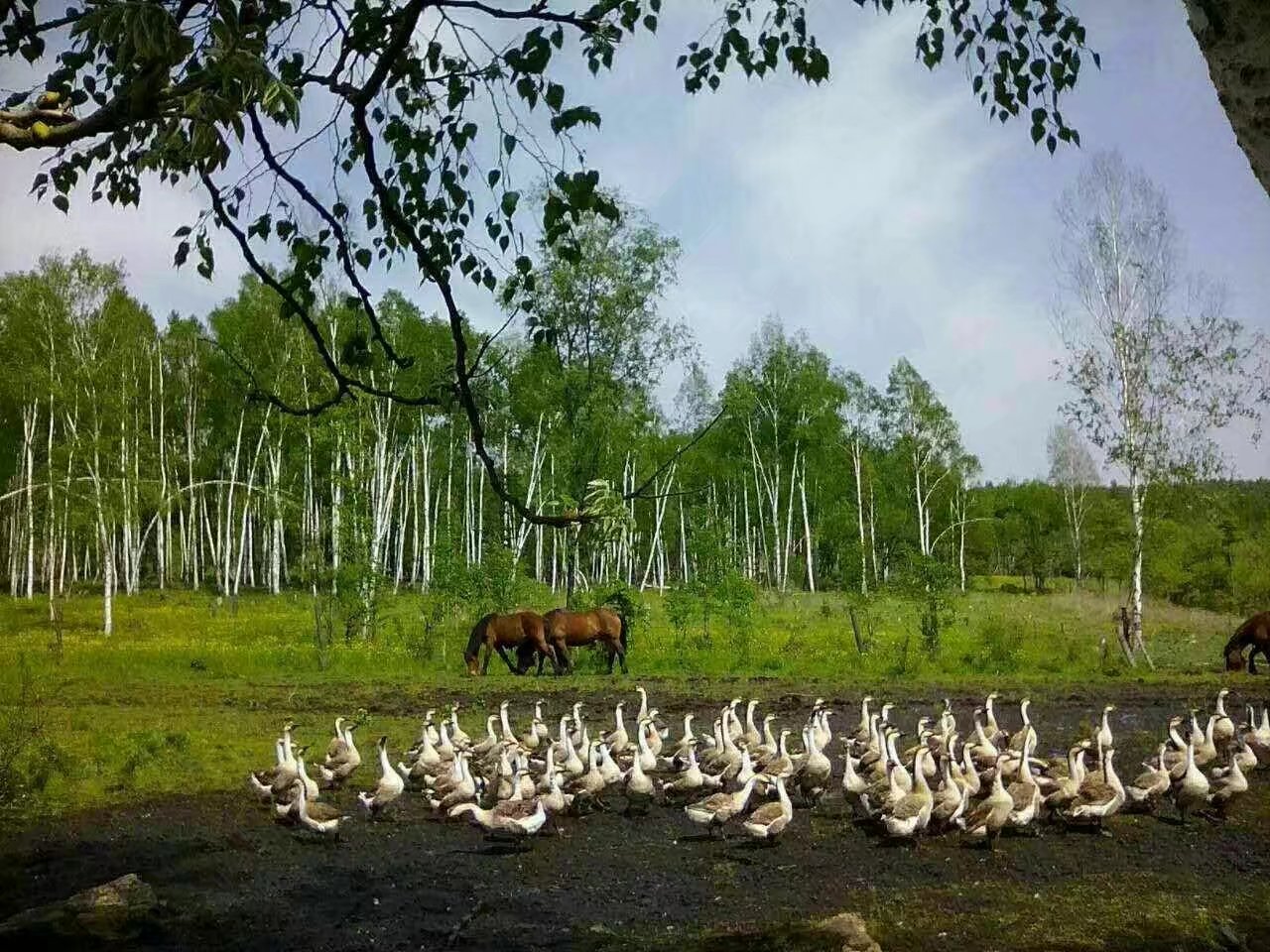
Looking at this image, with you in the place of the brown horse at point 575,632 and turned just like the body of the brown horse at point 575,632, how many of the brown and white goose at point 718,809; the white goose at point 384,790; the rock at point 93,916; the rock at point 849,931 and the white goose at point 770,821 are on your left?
5

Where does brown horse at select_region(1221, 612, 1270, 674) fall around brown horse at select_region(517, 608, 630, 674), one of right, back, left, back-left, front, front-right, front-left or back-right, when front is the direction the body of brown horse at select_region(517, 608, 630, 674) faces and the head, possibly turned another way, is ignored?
back

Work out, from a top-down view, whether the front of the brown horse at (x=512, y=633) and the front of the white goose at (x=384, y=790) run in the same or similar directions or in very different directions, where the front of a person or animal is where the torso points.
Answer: very different directions

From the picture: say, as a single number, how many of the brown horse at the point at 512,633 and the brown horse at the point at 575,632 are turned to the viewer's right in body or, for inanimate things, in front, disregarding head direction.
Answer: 0

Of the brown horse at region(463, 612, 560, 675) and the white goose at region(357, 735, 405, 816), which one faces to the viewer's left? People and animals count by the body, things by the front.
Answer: the brown horse

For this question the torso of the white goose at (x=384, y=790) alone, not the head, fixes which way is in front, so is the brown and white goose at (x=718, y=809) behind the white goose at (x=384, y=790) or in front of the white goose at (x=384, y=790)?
in front

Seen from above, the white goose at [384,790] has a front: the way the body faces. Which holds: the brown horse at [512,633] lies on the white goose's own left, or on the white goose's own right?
on the white goose's own left

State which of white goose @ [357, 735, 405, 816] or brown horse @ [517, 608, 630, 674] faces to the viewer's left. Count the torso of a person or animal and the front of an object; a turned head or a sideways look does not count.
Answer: the brown horse

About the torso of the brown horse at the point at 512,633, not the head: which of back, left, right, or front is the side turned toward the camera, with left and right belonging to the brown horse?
left

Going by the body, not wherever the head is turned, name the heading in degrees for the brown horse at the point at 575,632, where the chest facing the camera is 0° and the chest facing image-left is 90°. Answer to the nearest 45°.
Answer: approximately 90°

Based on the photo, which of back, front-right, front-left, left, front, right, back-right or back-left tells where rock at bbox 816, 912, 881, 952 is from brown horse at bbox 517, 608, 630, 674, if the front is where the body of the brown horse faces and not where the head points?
left

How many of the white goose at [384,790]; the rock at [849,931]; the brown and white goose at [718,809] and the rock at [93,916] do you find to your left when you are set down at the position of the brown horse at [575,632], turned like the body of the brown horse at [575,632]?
4
